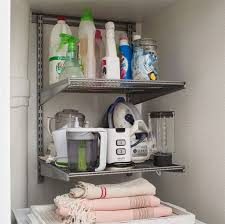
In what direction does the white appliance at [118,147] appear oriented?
toward the camera

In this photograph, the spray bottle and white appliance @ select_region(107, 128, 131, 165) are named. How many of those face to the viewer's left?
1

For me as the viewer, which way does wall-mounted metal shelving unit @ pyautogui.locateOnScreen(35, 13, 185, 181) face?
facing the viewer and to the right of the viewer

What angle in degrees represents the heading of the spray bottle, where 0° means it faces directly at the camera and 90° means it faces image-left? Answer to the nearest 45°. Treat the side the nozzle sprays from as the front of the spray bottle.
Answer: approximately 90°

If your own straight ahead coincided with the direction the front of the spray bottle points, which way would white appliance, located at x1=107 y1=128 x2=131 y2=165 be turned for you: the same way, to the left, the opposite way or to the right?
to the left

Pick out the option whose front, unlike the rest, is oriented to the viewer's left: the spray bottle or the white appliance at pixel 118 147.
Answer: the spray bottle
